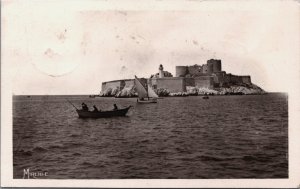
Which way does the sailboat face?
to the viewer's right

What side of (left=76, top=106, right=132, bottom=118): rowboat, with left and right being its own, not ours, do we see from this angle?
right
